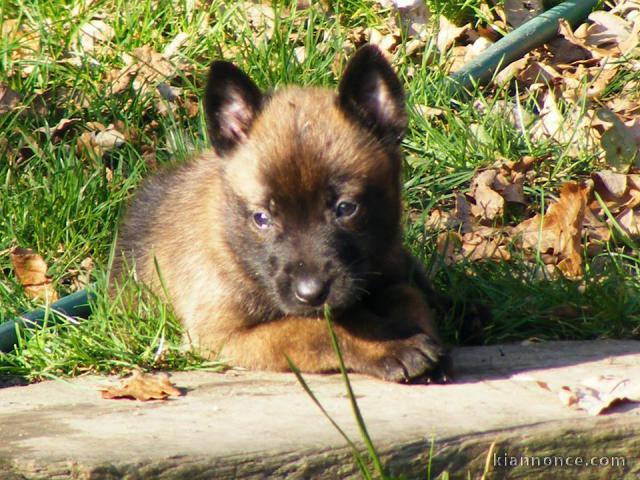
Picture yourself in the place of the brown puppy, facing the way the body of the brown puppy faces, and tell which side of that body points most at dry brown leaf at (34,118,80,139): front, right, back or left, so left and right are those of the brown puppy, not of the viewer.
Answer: back

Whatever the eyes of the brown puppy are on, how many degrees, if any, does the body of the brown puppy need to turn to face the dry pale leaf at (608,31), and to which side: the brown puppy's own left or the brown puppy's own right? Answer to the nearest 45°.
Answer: approximately 90° to the brown puppy's own left

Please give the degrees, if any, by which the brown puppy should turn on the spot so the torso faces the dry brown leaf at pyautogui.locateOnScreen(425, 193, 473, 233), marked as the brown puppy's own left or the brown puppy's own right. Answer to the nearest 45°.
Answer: approximately 90° to the brown puppy's own left

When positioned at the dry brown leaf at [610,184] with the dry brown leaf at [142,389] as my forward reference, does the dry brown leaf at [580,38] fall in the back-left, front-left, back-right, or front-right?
back-right

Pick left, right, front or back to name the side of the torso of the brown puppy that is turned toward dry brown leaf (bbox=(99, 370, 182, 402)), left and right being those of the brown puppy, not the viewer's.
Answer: right

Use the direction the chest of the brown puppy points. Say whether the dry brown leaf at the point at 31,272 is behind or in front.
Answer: behind

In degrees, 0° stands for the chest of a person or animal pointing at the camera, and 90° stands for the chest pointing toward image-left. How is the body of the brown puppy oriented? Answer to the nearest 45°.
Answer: approximately 315°

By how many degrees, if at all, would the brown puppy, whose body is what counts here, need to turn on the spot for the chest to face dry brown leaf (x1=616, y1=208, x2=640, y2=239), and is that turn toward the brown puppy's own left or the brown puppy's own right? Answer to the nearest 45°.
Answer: approximately 90° to the brown puppy's own left

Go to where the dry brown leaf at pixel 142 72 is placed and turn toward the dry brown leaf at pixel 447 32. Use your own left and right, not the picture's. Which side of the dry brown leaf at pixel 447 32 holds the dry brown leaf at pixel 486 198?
right

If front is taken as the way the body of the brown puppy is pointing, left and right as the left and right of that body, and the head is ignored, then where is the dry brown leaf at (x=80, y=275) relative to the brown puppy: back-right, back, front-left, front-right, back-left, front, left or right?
back

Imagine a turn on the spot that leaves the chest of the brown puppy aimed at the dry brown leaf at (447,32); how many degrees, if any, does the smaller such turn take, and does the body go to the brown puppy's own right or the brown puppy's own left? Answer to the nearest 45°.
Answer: approximately 135° to the brown puppy's own left
